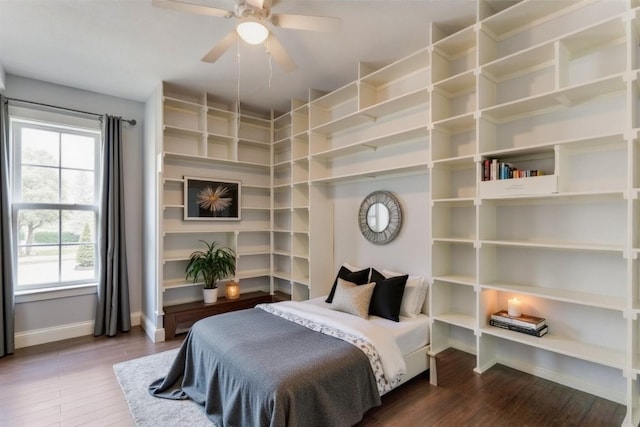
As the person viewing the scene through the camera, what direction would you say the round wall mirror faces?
facing the viewer and to the left of the viewer

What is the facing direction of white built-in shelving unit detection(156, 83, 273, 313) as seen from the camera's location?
facing the viewer and to the right of the viewer

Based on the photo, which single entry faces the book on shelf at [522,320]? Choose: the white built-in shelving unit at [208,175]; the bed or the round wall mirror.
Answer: the white built-in shelving unit

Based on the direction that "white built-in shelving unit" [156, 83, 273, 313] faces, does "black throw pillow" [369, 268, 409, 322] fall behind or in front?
in front

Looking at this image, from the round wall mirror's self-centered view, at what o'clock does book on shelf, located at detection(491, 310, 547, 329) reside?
The book on shelf is roughly at 9 o'clock from the round wall mirror.

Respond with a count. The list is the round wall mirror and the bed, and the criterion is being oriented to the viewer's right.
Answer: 0

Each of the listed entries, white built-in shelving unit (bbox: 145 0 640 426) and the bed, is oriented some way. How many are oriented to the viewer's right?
0

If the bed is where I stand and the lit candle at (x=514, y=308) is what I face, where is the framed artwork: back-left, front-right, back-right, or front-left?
back-left

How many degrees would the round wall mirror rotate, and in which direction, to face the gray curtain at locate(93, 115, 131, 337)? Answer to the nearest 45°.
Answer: approximately 45° to its right
